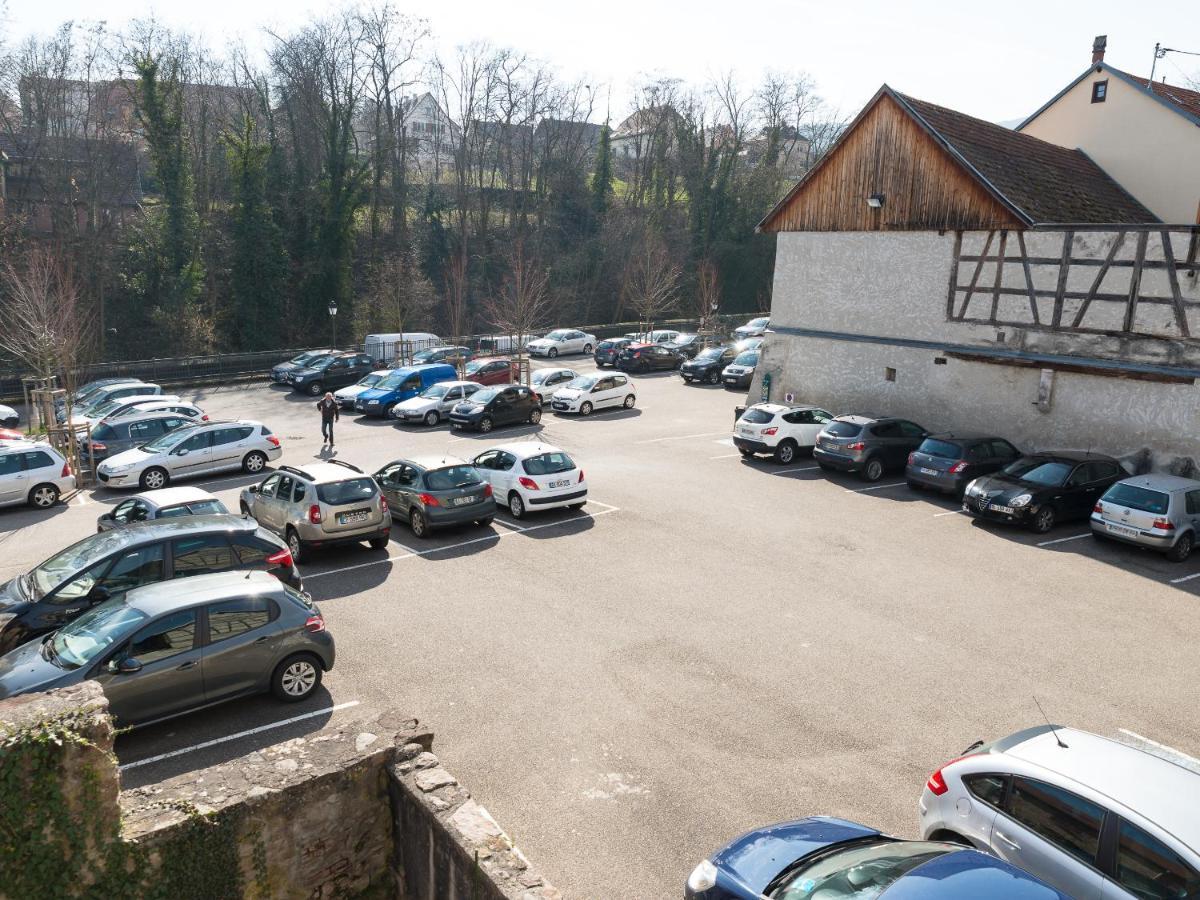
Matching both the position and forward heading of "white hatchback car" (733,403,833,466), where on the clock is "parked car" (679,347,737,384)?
The parked car is roughly at 10 o'clock from the white hatchback car.

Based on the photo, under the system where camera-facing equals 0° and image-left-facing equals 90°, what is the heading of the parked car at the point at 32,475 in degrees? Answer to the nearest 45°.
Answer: approximately 90°

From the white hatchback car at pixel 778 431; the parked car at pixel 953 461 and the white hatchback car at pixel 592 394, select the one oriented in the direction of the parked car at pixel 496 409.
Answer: the white hatchback car at pixel 592 394

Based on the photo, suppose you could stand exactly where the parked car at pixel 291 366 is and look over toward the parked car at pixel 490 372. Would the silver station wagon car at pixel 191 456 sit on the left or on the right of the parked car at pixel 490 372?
right

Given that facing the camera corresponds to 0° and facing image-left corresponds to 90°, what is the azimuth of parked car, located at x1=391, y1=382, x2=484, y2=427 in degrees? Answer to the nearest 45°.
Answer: approximately 45°

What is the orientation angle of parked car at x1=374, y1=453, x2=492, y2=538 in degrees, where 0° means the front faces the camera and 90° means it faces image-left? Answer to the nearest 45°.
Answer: approximately 135°

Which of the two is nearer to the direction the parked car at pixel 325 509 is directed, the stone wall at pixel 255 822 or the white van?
the white van

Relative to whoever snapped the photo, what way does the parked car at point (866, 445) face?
facing away from the viewer and to the right of the viewer

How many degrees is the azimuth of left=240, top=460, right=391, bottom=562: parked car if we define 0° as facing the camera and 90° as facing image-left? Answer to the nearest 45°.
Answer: approximately 135°

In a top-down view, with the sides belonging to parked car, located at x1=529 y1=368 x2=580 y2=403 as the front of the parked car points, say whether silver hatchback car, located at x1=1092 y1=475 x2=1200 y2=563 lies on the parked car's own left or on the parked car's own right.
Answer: on the parked car's own left

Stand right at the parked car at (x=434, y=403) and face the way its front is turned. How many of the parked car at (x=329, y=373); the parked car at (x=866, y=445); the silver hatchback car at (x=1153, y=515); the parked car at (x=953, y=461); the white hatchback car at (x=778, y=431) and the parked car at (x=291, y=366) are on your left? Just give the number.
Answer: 4

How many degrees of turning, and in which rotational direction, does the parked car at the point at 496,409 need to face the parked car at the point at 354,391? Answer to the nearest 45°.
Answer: approximately 90° to its right

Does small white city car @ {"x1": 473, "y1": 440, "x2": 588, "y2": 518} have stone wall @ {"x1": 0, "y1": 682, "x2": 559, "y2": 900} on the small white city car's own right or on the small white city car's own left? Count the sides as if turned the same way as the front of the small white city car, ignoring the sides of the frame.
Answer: on the small white city car's own left
